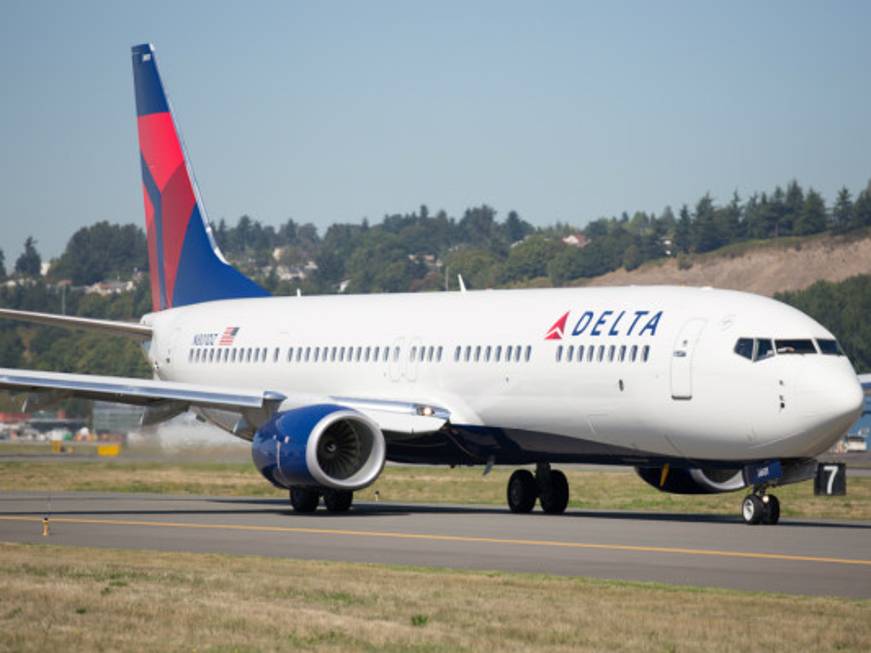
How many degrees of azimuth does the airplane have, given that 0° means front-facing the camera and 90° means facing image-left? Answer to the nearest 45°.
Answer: approximately 315°
